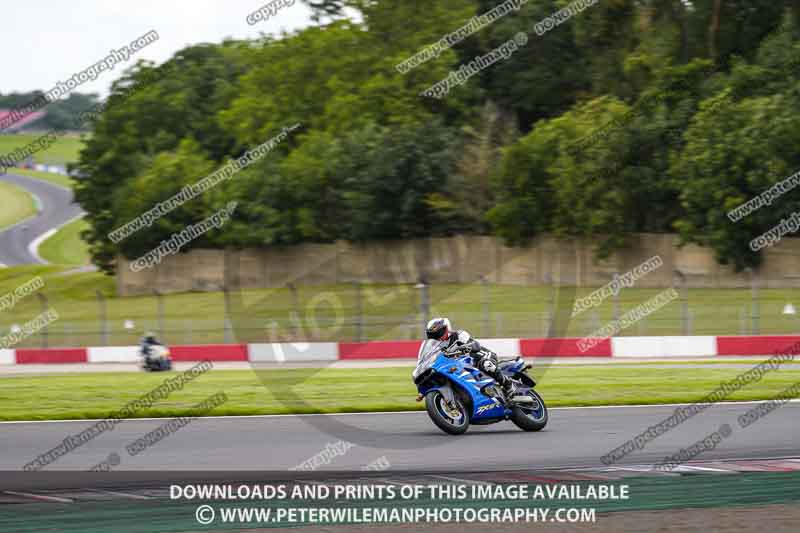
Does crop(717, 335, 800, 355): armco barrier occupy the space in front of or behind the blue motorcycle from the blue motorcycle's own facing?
behind

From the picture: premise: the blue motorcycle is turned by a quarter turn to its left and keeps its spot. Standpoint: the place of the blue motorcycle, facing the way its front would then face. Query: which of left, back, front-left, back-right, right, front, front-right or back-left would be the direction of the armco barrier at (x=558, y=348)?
back-left

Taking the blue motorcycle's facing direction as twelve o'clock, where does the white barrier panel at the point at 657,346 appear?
The white barrier panel is roughly at 5 o'clock from the blue motorcycle.

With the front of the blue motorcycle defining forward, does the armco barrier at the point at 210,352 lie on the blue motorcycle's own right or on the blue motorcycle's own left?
on the blue motorcycle's own right

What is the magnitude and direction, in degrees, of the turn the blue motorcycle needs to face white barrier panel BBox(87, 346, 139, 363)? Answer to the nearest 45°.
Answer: approximately 90° to its right

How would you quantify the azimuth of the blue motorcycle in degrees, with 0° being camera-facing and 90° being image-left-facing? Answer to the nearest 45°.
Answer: approximately 45°

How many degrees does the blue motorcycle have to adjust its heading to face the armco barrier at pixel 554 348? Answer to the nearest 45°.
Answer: approximately 135° to its right

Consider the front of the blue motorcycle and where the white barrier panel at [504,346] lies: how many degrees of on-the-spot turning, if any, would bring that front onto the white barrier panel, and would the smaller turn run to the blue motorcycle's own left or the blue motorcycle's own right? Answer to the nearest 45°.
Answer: approximately 135° to the blue motorcycle's own right

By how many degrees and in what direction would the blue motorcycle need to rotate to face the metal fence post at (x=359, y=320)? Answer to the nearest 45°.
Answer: approximately 135° to its right
